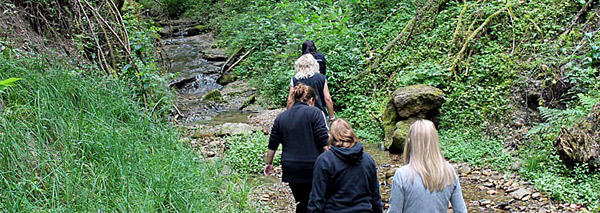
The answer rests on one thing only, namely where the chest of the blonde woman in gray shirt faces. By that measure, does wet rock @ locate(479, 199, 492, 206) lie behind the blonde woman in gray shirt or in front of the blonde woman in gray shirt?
in front

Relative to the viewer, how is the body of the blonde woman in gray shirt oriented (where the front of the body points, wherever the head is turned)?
away from the camera

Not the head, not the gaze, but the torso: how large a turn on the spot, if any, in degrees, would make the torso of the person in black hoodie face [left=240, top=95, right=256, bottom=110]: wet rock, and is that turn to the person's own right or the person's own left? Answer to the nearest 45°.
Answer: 0° — they already face it

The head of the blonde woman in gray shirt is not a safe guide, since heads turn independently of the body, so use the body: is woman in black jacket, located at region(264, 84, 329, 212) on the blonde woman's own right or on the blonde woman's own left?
on the blonde woman's own left

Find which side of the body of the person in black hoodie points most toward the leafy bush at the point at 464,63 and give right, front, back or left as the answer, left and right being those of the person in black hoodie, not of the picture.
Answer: front

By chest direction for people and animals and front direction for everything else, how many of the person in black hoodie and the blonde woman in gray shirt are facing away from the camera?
2

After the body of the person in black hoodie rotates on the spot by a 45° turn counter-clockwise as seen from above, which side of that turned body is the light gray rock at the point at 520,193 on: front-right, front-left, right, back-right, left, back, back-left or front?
right

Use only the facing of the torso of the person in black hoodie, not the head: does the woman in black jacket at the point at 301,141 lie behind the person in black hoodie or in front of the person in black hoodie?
in front

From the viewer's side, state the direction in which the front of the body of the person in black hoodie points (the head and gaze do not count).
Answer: away from the camera

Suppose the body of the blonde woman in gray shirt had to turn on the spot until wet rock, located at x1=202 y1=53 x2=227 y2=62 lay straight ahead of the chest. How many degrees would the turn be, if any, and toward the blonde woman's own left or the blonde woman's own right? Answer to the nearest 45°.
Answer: approximately 45° to the blonde woman's own left

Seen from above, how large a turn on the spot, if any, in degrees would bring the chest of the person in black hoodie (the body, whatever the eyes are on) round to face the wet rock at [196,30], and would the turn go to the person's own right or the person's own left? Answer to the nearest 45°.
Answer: approximately 45° to the person's own left

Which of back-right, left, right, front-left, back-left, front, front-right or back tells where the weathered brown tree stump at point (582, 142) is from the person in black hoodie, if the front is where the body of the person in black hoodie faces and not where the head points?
front-right

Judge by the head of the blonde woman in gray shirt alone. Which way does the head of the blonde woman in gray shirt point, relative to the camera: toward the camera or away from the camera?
away from the camera
